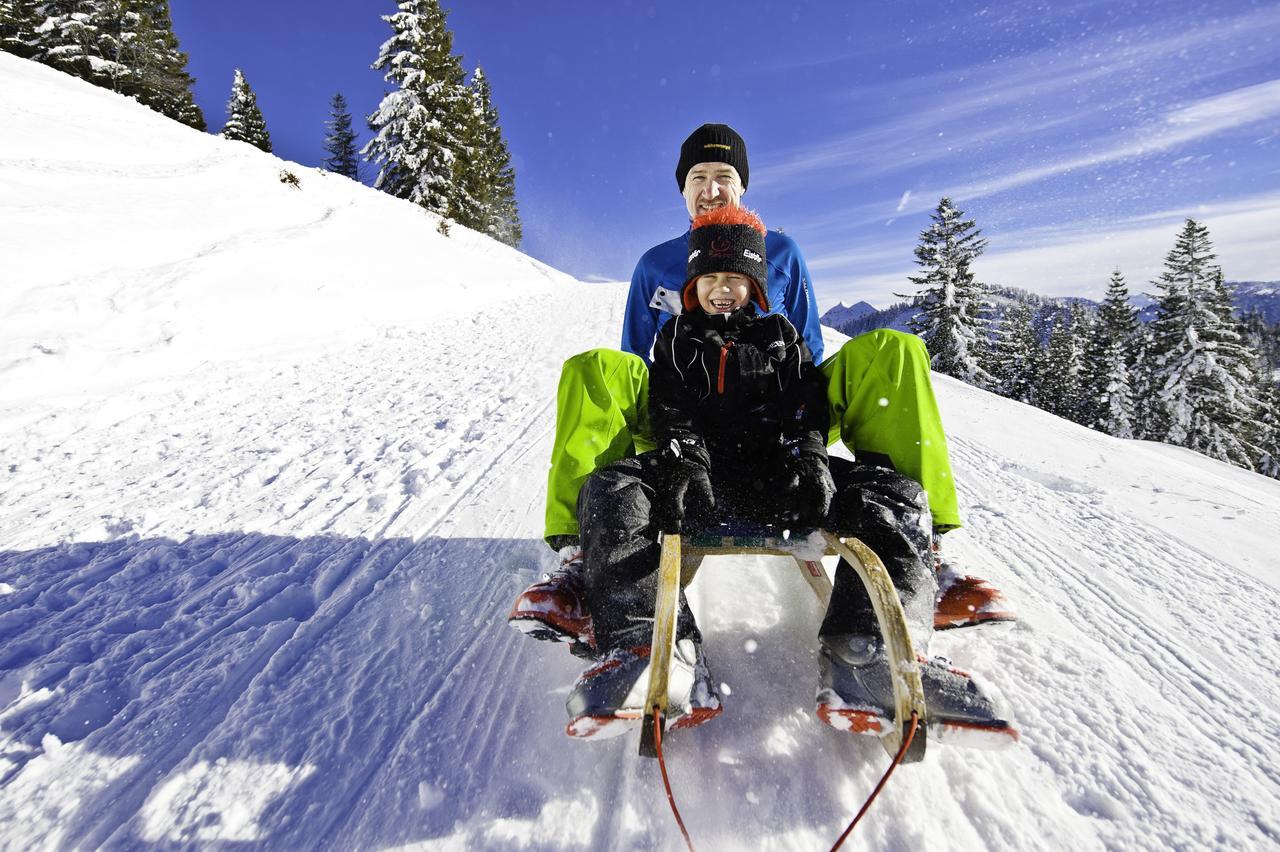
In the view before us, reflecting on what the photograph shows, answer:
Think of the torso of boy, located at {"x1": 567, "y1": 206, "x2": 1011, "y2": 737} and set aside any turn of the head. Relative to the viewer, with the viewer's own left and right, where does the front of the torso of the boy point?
facing the viewer

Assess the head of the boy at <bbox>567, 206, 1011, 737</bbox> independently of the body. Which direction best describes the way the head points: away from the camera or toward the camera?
toward the camera

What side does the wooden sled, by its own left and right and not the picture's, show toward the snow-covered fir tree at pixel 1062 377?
back

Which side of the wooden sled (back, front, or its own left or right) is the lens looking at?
front

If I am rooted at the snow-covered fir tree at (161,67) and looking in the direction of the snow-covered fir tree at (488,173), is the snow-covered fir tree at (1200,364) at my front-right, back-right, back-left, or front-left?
front-right

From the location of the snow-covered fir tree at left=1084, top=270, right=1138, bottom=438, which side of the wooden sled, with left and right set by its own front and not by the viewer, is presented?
back

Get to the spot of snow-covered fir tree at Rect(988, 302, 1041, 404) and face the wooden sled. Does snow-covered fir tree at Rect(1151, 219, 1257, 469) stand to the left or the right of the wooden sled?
left

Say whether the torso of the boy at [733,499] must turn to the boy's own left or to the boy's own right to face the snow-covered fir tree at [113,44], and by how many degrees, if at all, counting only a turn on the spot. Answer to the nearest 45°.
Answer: approximately 135° to the boy's own right

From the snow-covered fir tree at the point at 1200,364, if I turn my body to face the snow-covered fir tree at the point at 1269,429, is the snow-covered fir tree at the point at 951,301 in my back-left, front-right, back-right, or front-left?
back-left

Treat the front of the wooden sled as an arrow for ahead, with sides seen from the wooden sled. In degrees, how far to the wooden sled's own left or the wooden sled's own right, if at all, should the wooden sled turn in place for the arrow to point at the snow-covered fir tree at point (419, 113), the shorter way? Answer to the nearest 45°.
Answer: approximately 135° to the wooden sled's own right
